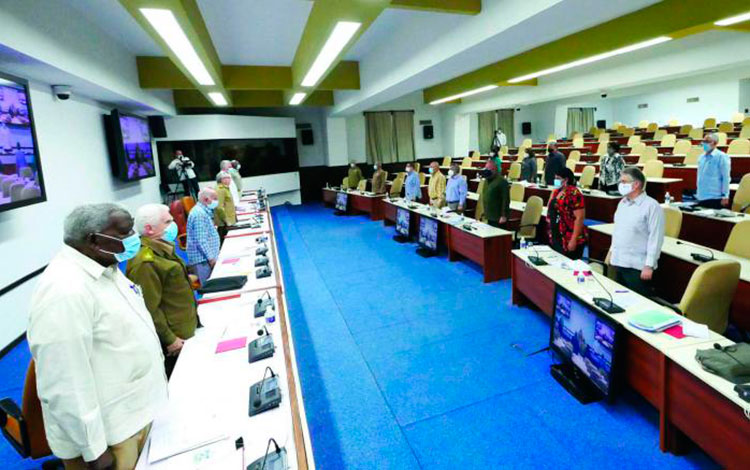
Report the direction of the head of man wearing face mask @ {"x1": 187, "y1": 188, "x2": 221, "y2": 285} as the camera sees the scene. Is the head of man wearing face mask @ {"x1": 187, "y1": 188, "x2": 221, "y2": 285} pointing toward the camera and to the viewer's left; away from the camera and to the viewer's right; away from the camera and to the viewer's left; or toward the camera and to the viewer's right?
toward the camera and to the viewer's right

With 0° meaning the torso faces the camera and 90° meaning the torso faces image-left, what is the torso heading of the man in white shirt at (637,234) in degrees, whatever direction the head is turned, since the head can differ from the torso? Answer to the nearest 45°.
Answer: approximately 45°

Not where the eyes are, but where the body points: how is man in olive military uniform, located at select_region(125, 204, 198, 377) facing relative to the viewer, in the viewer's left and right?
facing to the right of the viewer

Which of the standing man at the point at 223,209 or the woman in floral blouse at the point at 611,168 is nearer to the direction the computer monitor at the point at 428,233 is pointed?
the standing man

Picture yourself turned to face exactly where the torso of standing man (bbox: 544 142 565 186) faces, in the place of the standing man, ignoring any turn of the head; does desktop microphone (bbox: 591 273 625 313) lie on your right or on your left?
on your left

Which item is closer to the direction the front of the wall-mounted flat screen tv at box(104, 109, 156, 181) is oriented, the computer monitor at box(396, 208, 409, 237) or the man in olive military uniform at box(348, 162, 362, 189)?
the computer monitor

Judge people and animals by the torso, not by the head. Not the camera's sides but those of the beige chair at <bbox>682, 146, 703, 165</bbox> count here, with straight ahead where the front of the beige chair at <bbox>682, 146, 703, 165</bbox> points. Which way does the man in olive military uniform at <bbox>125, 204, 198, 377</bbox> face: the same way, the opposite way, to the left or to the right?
the opposite way

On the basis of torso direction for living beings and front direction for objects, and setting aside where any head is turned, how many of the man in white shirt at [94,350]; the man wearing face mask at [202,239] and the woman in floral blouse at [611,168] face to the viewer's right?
2

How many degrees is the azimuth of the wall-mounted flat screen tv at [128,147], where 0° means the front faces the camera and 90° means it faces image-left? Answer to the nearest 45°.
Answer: approximately 315°
